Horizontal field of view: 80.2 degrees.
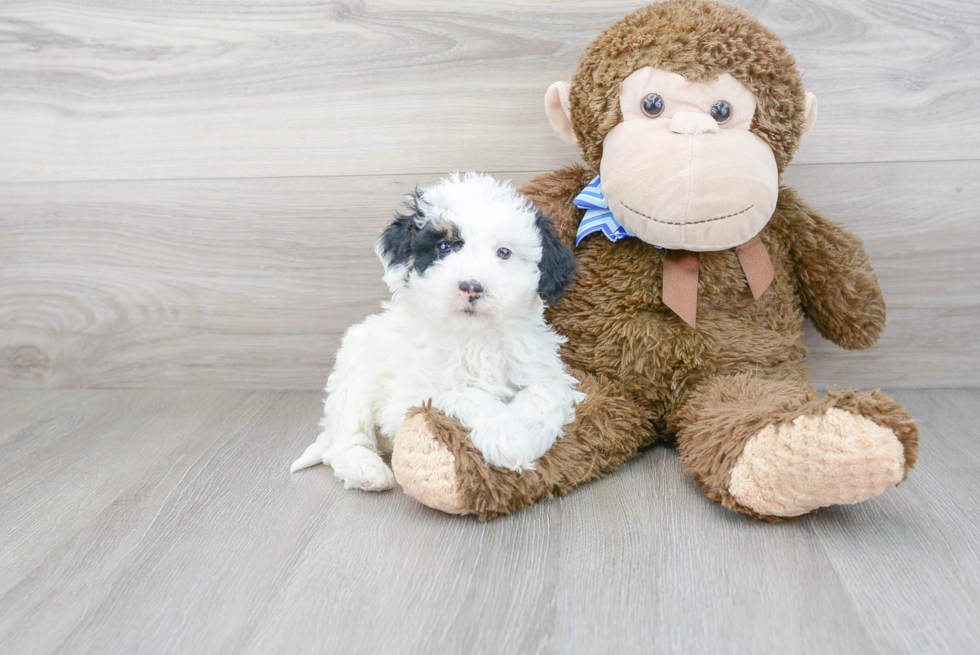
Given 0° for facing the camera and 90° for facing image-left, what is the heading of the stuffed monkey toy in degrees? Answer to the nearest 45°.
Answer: approximately 0°
